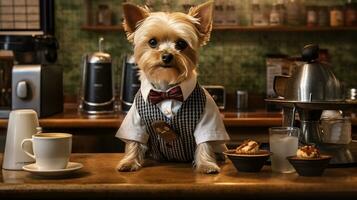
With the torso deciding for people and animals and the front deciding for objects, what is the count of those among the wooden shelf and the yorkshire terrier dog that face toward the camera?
2

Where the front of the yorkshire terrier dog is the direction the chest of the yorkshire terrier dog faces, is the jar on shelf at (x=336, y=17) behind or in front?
behind

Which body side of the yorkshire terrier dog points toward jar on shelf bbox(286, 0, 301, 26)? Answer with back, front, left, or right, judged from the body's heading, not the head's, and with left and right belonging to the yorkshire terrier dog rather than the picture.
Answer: back

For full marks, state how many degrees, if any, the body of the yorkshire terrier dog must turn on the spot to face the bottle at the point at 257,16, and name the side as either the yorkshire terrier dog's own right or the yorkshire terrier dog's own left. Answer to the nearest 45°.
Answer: approximately 180°

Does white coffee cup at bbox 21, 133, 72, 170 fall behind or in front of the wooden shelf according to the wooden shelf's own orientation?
in front

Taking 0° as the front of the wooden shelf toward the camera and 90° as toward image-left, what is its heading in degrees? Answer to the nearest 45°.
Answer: approximately 0°

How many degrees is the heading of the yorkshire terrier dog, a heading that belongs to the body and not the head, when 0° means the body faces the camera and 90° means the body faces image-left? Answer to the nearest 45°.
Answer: approximately 0°

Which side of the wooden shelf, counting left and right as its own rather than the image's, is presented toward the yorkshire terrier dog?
front
